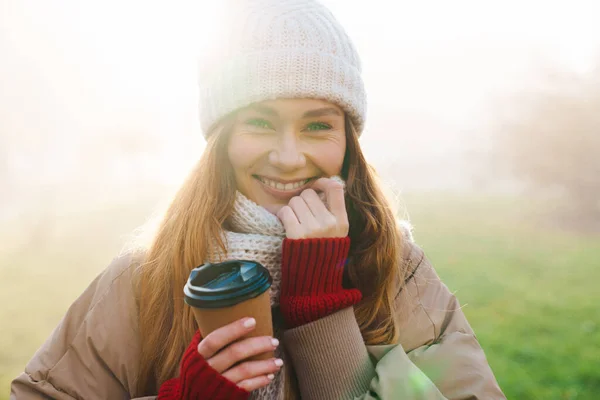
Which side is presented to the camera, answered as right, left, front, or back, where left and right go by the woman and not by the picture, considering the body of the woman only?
front
